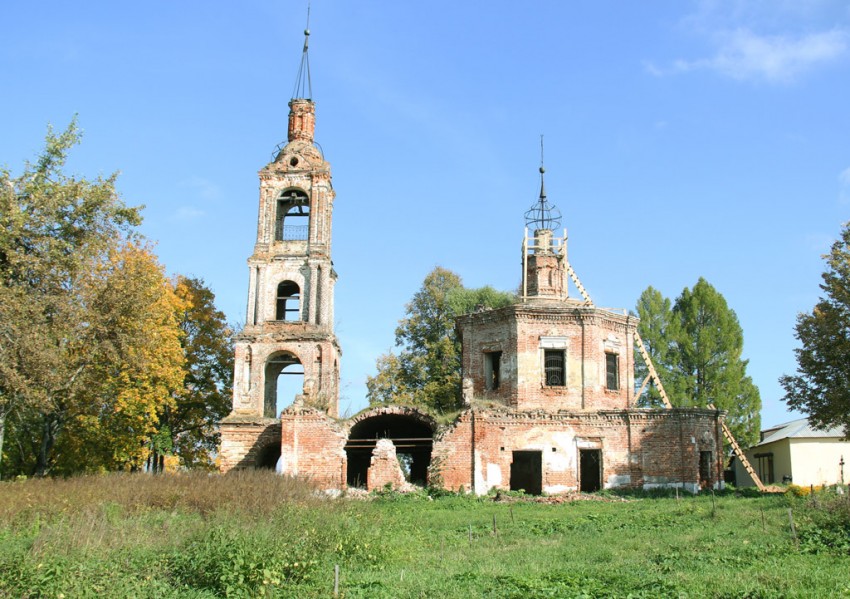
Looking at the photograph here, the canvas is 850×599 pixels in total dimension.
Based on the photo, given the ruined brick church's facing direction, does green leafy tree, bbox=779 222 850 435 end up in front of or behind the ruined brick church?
behind

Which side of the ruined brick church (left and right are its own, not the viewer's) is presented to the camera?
left

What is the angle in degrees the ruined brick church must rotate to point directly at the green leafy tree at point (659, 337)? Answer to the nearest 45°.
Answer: approximately 135° to its right

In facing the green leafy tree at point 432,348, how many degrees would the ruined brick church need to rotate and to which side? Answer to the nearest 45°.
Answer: approximately 90° to its right

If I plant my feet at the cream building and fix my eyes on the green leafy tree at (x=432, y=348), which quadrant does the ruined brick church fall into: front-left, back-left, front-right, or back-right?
front-left

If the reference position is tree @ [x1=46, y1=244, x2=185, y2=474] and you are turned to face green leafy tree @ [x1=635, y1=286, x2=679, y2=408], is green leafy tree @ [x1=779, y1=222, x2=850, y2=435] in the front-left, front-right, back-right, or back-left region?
front-right

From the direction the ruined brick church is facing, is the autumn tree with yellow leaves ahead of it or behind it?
ahead

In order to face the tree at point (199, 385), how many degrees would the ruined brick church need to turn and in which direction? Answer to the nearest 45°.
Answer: approximately 45° to its right

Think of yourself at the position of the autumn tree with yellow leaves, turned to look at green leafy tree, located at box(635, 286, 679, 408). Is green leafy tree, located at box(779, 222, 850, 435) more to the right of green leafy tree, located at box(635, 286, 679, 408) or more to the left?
right

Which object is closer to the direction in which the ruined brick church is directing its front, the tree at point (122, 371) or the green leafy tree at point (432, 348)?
the tree

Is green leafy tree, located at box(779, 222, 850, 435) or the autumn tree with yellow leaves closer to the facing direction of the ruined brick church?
the autumn tree with yellow leaves
